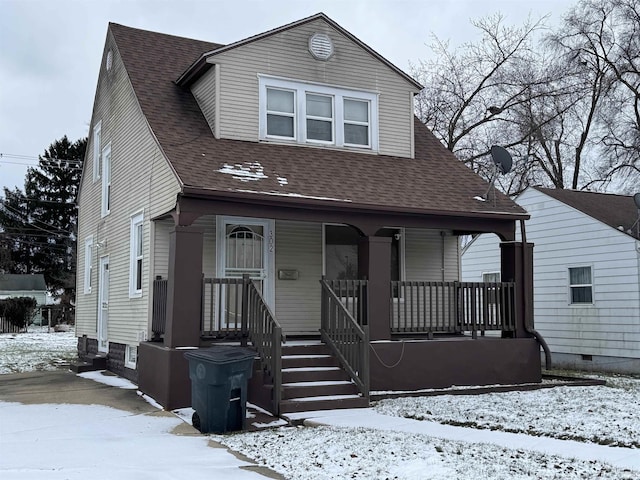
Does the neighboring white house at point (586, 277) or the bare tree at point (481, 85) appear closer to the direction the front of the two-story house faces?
the neighboring white house

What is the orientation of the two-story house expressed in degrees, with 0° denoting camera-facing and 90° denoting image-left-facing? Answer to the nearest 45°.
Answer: approximately 315°

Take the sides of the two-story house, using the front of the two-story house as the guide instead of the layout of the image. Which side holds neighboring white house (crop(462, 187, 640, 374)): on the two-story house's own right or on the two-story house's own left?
on the two-story house's own left

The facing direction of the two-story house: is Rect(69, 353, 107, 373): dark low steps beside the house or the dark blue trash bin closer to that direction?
the dark blue trash bin

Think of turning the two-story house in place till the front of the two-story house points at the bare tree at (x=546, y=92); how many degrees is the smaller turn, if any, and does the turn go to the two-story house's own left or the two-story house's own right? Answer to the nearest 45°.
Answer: approximately 90° to the two-story house's own left
